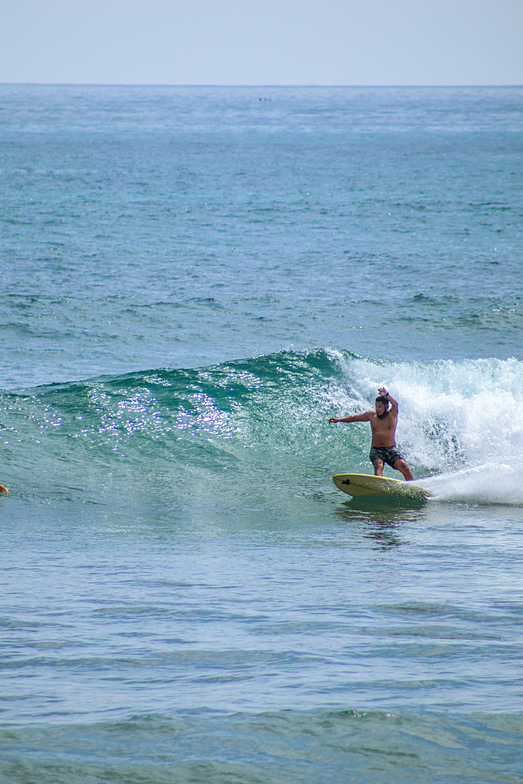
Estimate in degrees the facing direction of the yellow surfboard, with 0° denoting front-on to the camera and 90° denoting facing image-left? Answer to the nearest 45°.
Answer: approximately 90°
